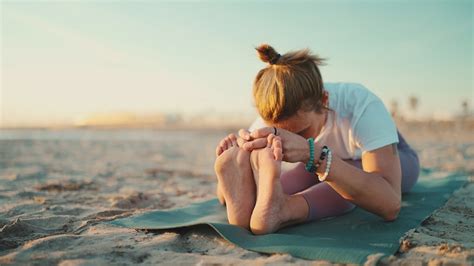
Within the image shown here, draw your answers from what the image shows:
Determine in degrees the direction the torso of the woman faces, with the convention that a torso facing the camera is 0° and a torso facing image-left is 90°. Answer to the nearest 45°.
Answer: approximately 45°

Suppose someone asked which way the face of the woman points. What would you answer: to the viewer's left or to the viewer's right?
to the viewer's left
